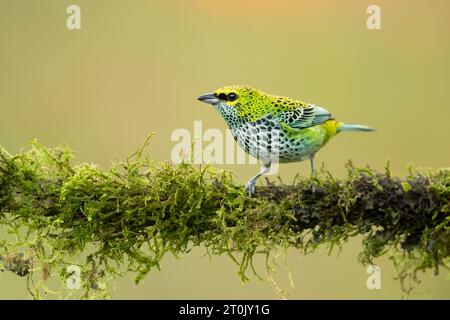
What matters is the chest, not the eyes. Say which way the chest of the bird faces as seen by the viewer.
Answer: to the viewer's left
